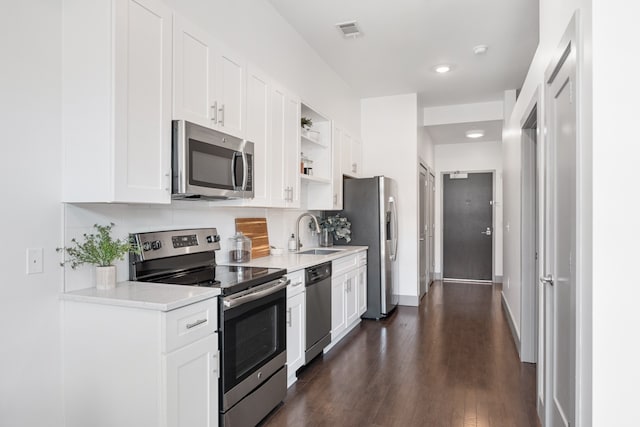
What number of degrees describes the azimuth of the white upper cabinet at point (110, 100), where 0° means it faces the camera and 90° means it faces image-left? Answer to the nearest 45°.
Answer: approximately 315°

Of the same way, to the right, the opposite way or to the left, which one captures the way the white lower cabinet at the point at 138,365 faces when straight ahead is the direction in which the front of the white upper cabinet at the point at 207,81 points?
the same way

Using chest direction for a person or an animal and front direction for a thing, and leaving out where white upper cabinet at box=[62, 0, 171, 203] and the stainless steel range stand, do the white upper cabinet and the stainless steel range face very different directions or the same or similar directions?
same or similar directions

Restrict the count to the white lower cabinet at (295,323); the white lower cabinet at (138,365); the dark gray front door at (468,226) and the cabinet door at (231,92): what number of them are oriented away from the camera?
0

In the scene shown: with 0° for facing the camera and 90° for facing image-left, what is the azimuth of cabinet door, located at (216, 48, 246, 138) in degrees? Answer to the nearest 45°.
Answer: approximately 315°

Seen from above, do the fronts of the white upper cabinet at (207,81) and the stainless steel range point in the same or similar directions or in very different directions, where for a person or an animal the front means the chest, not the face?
same or similar directions

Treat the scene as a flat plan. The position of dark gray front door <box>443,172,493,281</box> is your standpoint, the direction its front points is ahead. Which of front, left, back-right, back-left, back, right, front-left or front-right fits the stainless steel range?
front

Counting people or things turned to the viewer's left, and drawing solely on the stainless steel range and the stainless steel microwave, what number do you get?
0

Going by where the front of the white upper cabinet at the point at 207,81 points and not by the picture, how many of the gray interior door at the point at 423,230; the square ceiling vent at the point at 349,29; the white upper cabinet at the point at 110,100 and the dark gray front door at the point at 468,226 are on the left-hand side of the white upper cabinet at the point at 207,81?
3

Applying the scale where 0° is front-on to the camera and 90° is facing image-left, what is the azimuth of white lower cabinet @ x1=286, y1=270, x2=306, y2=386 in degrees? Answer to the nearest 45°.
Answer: approximately 315°

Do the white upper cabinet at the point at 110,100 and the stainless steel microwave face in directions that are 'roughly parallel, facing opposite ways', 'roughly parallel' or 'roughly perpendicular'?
roughly parallel

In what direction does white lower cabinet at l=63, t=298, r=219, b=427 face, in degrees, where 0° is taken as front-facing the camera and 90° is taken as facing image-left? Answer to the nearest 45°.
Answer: approximately 315°

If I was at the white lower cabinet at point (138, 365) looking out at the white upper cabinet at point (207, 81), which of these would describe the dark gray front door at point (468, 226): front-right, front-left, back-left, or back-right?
front-right

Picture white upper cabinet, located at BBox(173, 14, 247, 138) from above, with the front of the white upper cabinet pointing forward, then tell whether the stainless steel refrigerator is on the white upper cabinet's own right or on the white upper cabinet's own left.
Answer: on the white upper cabinet's own left

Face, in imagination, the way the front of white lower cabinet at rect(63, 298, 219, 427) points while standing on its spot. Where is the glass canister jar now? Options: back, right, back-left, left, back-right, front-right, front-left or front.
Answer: left

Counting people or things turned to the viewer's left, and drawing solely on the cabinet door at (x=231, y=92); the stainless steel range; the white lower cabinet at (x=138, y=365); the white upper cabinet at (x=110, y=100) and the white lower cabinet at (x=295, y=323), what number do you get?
0

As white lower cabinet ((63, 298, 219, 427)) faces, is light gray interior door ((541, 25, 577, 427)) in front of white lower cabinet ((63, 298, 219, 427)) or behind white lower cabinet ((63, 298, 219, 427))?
in front

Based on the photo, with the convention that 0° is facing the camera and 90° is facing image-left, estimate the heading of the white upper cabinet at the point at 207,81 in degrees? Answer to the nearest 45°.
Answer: approximately 315°

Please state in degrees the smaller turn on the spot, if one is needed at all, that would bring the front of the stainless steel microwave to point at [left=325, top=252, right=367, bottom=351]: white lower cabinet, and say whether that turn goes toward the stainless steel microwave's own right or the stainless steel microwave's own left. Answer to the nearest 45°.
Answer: approximately 90° to the stainless steel microwave's own left

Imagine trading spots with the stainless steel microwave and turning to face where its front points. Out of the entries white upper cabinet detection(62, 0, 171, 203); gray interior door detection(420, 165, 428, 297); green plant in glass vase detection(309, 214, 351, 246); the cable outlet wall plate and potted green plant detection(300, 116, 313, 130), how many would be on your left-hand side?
3

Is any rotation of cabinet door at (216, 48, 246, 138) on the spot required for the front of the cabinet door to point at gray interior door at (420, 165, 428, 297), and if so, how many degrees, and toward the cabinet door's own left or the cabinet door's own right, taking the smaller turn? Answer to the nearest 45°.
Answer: approximately 90° to the cabinet door's own left

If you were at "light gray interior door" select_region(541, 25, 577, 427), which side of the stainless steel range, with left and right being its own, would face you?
front
